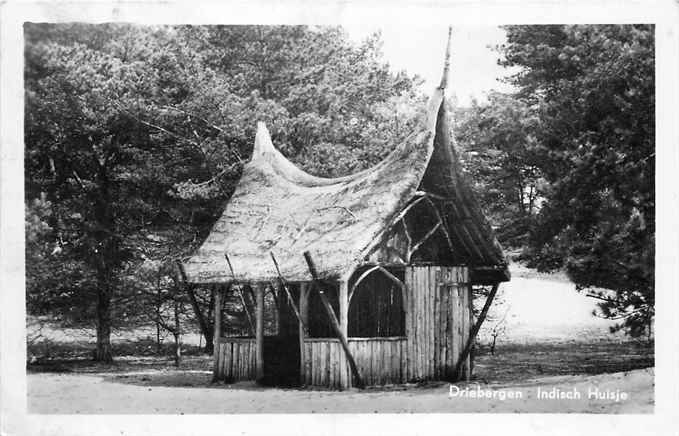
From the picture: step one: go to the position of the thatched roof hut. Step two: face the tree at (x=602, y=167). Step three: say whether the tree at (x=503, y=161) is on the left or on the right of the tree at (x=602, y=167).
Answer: left

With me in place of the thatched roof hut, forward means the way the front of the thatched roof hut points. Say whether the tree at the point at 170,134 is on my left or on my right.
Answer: on my right

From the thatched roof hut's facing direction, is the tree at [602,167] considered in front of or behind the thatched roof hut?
behind

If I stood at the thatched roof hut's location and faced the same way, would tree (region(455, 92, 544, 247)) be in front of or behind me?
behind

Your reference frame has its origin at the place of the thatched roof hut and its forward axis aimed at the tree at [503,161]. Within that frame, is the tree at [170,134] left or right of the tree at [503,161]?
left

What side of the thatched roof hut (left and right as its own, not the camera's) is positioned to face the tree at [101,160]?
right

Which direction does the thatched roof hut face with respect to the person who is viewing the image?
facing the viewer and to the left of the viewer
